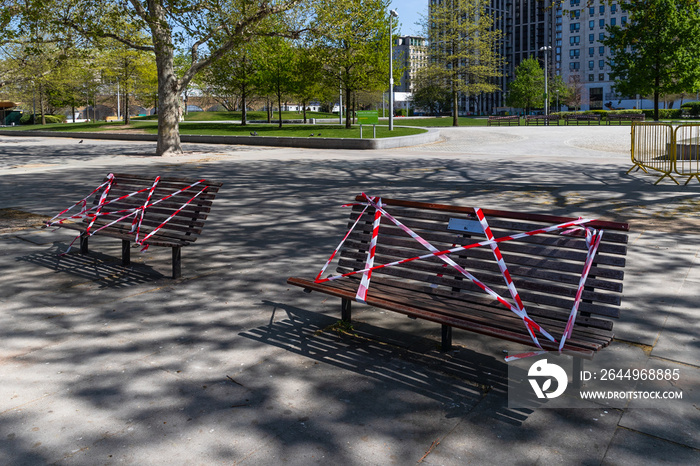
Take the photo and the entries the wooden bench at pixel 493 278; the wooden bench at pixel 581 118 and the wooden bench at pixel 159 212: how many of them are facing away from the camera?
0

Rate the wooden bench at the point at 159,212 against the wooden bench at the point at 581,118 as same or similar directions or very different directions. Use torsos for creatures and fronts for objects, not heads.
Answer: same or similar directions

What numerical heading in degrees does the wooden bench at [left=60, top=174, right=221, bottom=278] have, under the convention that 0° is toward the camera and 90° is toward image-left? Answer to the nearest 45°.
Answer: approximately 45°

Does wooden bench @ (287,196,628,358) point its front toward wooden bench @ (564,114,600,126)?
no

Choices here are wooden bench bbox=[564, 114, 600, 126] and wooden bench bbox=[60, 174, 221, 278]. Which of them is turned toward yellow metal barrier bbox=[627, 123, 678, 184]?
wooden bench bbox=[564, 114, 600, 126]

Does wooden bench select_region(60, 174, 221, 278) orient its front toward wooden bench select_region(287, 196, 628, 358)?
no

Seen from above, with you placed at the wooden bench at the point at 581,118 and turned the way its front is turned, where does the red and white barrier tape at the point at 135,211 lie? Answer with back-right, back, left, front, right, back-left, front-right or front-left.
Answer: front

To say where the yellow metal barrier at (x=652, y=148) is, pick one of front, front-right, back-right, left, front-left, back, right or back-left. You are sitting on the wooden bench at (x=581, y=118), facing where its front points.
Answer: front

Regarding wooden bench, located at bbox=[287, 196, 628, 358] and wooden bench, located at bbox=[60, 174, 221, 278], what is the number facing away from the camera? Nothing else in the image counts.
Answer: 0

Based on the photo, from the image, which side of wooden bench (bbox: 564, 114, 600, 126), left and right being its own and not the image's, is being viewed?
front

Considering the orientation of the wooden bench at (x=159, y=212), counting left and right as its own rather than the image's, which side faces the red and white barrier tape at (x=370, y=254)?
left

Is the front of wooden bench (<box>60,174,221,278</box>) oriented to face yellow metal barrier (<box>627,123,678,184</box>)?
no

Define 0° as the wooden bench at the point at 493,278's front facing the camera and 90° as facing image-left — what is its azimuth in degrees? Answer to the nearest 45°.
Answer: approximately 45°

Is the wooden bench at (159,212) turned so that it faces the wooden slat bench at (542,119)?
no

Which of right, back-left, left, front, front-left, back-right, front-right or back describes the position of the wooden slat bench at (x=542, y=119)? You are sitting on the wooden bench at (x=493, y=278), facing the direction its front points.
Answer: back-right

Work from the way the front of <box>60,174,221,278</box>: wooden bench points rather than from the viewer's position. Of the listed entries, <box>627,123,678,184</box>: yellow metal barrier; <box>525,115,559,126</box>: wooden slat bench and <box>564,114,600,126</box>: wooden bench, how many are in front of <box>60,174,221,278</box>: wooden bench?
0

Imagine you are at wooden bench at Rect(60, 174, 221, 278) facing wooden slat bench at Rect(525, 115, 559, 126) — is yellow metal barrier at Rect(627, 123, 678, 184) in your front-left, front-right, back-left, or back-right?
front-right
